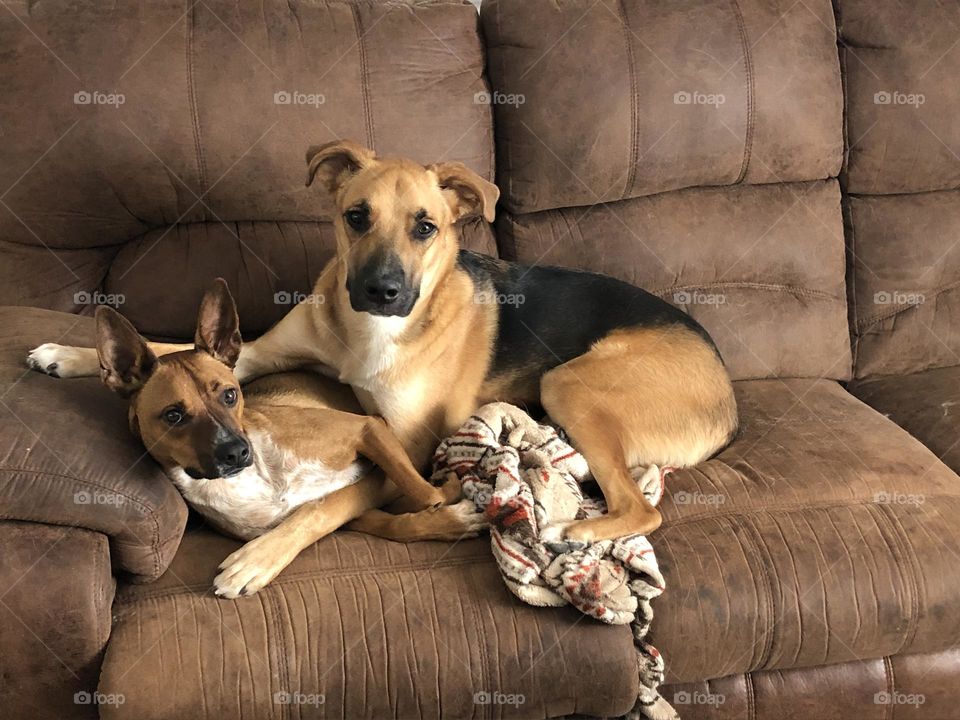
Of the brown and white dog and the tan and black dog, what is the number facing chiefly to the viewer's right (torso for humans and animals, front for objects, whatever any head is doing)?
0

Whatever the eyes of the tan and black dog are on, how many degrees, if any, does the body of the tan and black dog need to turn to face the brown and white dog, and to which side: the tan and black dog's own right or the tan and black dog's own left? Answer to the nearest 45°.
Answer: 0° — it already faces it

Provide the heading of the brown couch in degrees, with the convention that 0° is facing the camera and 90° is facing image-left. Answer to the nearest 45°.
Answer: approximately 0°

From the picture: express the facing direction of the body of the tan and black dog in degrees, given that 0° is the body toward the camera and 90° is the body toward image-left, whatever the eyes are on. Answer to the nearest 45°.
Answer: approximately 45°
